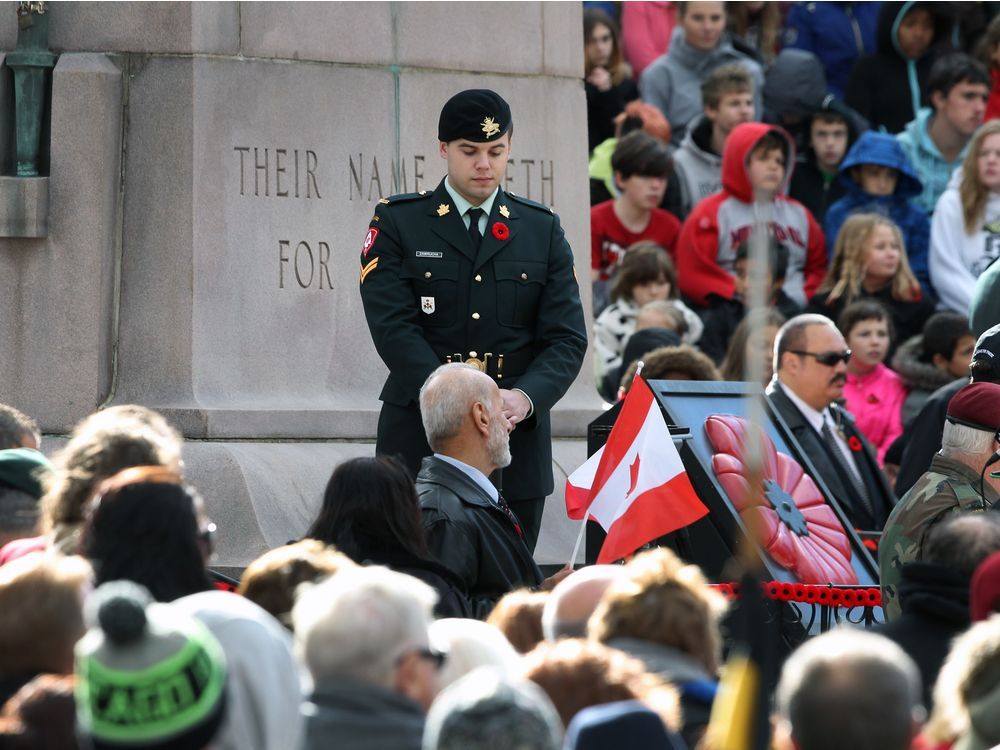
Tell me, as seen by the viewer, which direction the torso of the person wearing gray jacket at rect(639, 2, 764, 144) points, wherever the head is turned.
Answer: toward the camera

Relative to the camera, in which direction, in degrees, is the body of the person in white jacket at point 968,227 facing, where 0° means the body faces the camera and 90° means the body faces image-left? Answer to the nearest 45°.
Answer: approximately 315°

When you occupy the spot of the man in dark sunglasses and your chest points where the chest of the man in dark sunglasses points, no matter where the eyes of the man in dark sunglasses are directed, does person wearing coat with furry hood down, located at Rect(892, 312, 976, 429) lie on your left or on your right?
on your left

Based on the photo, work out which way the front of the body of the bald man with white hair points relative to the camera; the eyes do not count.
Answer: to the viewer's right

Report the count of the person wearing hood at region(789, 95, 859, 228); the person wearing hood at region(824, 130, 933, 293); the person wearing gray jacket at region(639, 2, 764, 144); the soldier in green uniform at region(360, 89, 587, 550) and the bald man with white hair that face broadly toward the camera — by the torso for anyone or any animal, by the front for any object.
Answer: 4

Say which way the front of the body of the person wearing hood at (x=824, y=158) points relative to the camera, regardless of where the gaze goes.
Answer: toward the camera

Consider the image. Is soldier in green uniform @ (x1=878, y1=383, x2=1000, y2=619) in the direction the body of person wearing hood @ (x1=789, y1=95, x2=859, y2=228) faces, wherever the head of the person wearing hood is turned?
yes

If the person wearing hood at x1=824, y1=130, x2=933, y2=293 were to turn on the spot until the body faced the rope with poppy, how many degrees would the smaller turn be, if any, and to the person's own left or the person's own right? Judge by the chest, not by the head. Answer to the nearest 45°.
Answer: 0° — they already face it

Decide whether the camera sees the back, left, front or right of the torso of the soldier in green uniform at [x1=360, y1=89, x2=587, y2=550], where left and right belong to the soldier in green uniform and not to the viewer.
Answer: front
